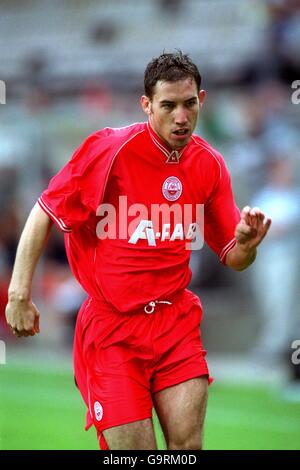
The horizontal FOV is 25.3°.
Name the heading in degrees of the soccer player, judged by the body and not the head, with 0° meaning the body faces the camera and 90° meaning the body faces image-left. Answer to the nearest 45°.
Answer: approximately 315°
